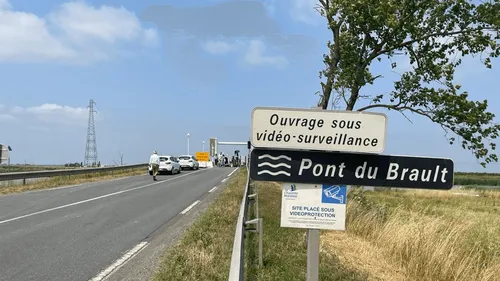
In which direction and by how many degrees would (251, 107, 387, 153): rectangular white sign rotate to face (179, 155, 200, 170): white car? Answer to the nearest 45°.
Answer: approximately 180°

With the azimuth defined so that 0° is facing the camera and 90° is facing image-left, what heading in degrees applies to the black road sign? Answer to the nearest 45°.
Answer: approximately 0°

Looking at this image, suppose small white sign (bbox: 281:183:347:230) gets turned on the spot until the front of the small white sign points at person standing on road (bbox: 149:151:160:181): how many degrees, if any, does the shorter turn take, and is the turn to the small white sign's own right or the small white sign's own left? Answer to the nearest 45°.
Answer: approximately 135° to the small white sign's own right

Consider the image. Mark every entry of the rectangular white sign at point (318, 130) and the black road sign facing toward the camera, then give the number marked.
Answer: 2

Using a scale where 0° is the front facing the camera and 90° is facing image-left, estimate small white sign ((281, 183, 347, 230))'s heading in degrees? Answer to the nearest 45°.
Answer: approximately 0°

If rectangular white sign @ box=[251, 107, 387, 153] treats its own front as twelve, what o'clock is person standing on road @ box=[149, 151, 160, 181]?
The person standing on road is roughly at 5 o'clock from the rectangular white sign.

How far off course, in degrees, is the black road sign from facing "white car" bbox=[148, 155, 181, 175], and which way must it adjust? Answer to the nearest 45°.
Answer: approximately 135° to its right

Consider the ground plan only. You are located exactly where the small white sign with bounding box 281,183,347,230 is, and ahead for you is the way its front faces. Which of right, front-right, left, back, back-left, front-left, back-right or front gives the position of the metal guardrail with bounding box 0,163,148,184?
back-right

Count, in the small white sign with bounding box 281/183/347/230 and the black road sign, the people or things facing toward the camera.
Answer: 2

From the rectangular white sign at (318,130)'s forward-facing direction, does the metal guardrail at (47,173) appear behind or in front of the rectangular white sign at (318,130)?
behind
